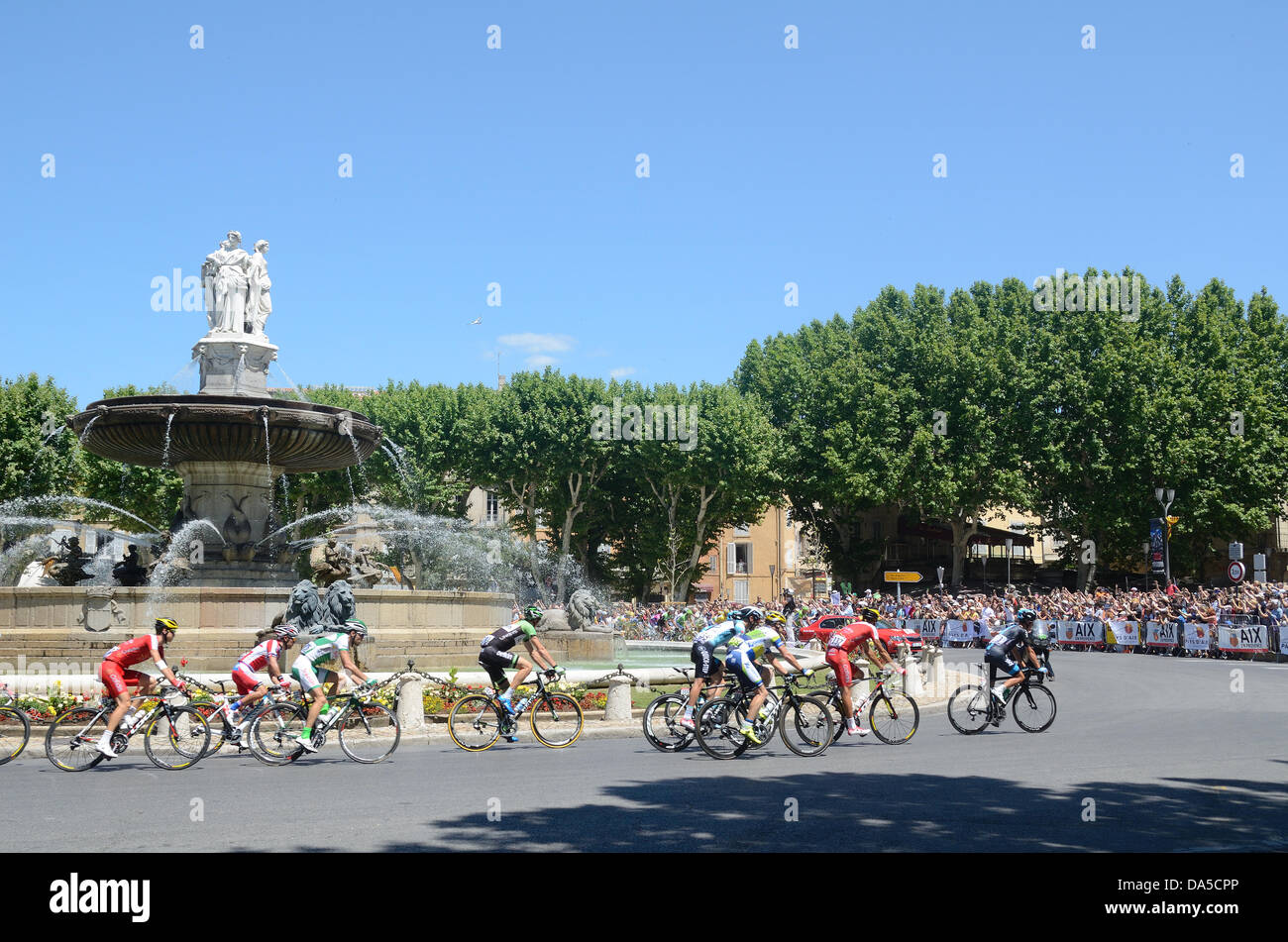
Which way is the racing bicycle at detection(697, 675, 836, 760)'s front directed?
to the viewer's right

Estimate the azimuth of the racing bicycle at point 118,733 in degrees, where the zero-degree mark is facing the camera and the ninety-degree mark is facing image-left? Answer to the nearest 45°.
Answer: approximately 270°

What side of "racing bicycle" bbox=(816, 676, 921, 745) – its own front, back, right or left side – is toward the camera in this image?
right

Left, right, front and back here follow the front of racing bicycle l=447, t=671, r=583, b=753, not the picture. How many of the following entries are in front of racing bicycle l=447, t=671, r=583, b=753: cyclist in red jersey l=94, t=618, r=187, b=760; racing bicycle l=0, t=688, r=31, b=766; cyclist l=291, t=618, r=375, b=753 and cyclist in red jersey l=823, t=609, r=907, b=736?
1

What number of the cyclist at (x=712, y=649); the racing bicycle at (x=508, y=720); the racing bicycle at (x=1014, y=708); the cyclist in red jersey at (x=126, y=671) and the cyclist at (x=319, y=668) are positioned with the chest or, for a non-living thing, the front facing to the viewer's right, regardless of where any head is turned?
5

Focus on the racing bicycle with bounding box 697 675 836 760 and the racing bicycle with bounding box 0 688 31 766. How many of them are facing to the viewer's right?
2

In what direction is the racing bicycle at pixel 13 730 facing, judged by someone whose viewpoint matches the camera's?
facing to the right of the viewer

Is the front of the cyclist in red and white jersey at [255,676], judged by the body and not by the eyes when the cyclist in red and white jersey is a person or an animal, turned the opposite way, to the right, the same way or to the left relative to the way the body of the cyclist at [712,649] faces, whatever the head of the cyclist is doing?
the same way

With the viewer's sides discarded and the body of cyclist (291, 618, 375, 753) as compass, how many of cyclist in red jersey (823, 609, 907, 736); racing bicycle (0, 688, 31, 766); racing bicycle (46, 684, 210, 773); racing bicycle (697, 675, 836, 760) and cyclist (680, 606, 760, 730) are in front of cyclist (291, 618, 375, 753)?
3

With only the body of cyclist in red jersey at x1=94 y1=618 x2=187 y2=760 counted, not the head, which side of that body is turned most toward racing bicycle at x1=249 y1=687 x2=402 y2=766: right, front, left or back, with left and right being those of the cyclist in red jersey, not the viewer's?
front

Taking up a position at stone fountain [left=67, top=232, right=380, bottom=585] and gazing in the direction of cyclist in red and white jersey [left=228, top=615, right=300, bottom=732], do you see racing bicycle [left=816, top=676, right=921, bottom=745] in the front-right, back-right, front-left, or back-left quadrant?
front-left

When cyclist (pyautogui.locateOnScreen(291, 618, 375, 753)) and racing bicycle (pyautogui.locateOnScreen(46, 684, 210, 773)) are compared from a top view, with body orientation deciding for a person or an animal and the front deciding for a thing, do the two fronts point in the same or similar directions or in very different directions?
same or similar directions

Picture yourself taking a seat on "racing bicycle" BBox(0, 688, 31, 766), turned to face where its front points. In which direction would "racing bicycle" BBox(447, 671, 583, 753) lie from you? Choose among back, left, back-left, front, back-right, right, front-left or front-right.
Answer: front

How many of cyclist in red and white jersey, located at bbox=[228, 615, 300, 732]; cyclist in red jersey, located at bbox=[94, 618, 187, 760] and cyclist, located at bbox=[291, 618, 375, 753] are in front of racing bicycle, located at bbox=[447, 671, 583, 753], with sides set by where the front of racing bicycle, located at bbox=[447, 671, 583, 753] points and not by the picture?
0

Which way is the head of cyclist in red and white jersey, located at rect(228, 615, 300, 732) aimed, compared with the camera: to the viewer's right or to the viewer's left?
to the viewer's right

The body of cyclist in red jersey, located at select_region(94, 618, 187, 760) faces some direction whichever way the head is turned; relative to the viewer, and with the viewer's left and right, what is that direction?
facing to the right of the viewer

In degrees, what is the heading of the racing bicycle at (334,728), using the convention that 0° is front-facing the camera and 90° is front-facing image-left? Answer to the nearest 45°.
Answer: approximately 270°

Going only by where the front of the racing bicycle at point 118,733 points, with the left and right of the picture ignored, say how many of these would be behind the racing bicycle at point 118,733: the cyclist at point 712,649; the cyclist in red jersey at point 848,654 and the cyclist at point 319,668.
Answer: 0

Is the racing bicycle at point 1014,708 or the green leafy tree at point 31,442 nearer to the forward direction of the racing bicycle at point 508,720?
the racing bicycle
